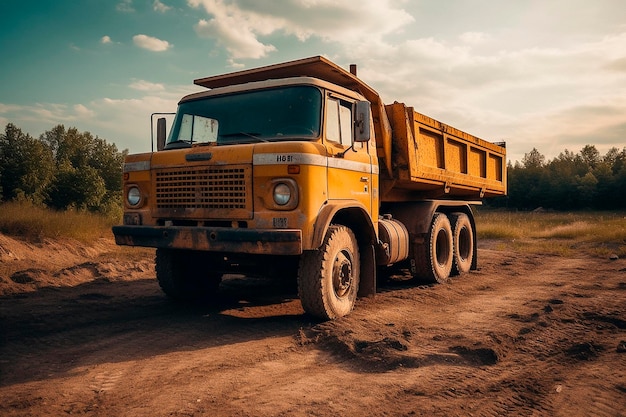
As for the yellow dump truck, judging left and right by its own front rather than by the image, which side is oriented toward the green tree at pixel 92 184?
right

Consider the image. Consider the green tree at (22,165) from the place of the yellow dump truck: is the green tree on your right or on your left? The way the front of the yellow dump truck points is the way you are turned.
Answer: on your right

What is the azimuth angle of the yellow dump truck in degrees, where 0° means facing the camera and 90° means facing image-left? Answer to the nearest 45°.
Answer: approximately 45°
